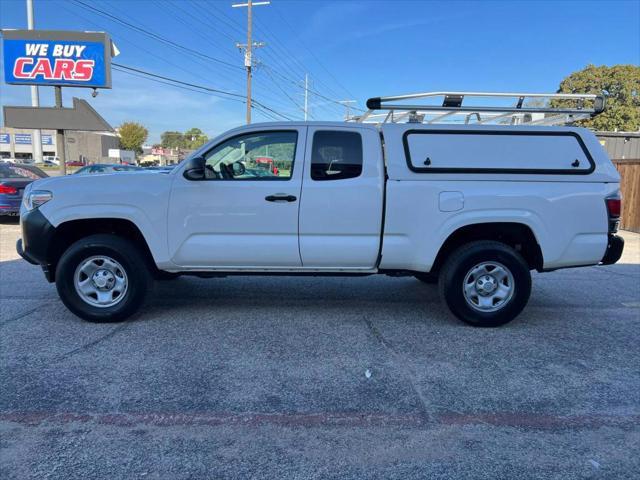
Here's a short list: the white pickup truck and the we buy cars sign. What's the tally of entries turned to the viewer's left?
1

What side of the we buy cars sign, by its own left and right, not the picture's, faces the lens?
front

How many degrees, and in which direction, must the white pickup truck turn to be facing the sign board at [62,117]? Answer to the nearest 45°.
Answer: approximately 45° to its right

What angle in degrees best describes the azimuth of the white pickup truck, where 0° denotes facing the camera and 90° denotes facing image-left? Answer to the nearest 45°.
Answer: approximately 90°

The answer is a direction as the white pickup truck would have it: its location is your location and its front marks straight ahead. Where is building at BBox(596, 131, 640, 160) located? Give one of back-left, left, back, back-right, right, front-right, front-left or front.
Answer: back-right

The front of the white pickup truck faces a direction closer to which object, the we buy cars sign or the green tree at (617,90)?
the we buy cars sign

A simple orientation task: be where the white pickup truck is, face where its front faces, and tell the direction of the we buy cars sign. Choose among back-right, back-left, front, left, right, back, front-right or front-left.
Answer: front-right

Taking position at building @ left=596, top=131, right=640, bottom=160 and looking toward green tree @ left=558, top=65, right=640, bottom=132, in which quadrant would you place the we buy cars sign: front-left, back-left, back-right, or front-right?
back-left
